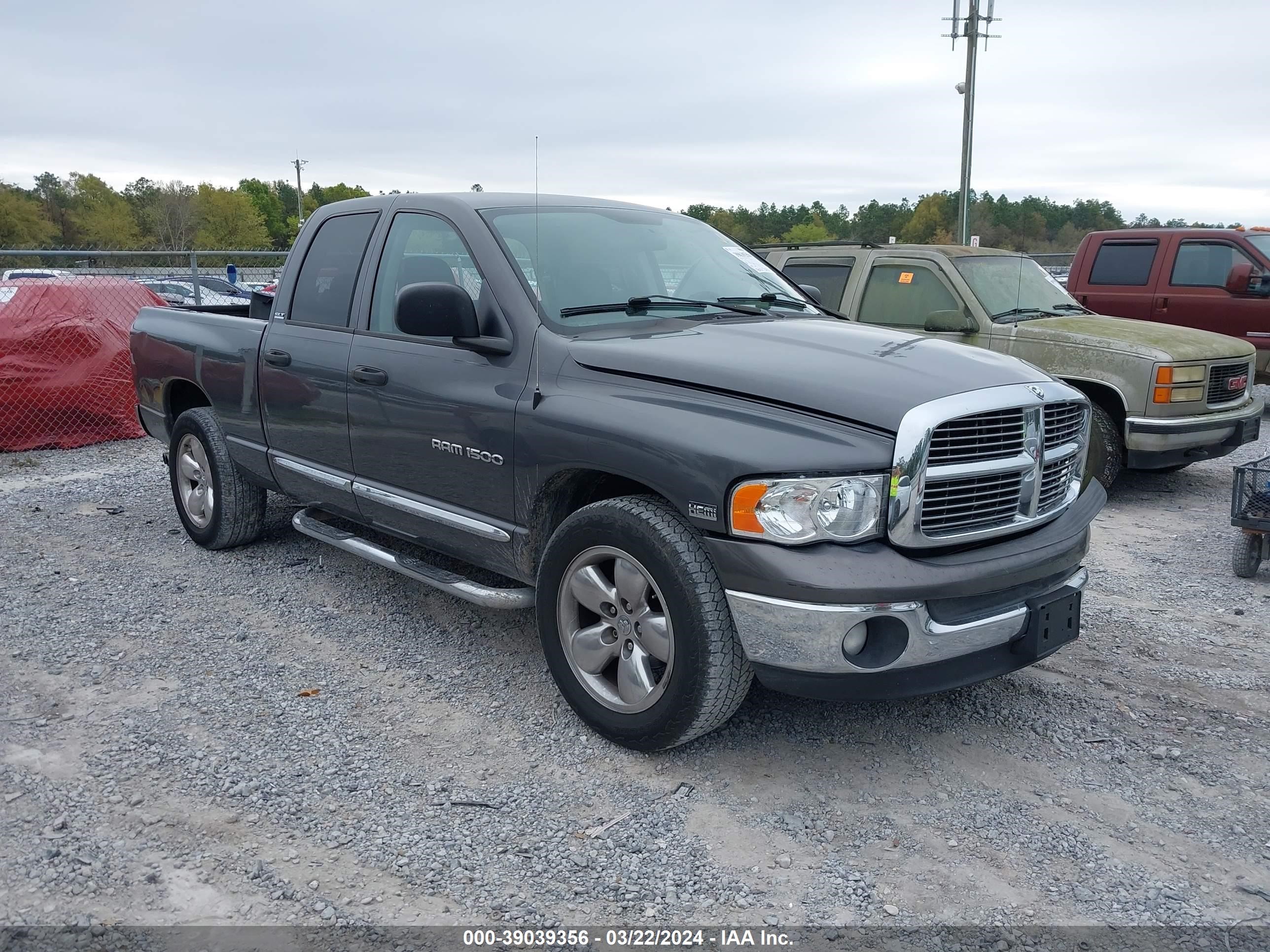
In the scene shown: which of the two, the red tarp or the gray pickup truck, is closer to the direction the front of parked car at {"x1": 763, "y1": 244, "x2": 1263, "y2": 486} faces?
the gray pickup truck

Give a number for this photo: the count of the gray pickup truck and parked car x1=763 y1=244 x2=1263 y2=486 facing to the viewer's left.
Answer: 0

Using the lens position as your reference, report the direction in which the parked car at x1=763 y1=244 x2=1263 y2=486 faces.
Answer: facing the viewer and to the right of the viewer

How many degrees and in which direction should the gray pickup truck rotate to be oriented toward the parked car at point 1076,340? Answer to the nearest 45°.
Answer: approximately 90° to its left

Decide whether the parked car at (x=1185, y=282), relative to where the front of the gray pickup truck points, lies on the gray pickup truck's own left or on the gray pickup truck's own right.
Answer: on the gray pickup truck's own left

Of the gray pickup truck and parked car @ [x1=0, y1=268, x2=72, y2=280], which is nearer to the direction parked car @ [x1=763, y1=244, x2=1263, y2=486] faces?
the gray pickup truck
